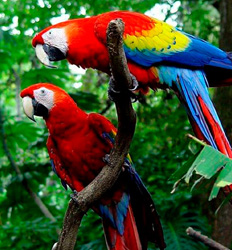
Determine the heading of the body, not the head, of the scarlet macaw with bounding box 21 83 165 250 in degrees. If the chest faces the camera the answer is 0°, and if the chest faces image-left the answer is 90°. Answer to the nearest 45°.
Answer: approximately 45°

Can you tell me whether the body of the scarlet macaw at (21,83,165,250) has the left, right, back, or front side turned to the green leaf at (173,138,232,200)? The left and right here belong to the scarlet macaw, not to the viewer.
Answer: left

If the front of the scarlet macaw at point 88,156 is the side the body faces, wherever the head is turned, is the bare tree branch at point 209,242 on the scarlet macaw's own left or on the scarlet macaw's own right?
on the scarlet macaw's own left

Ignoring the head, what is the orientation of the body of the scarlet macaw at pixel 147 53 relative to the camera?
to the viewer's left
